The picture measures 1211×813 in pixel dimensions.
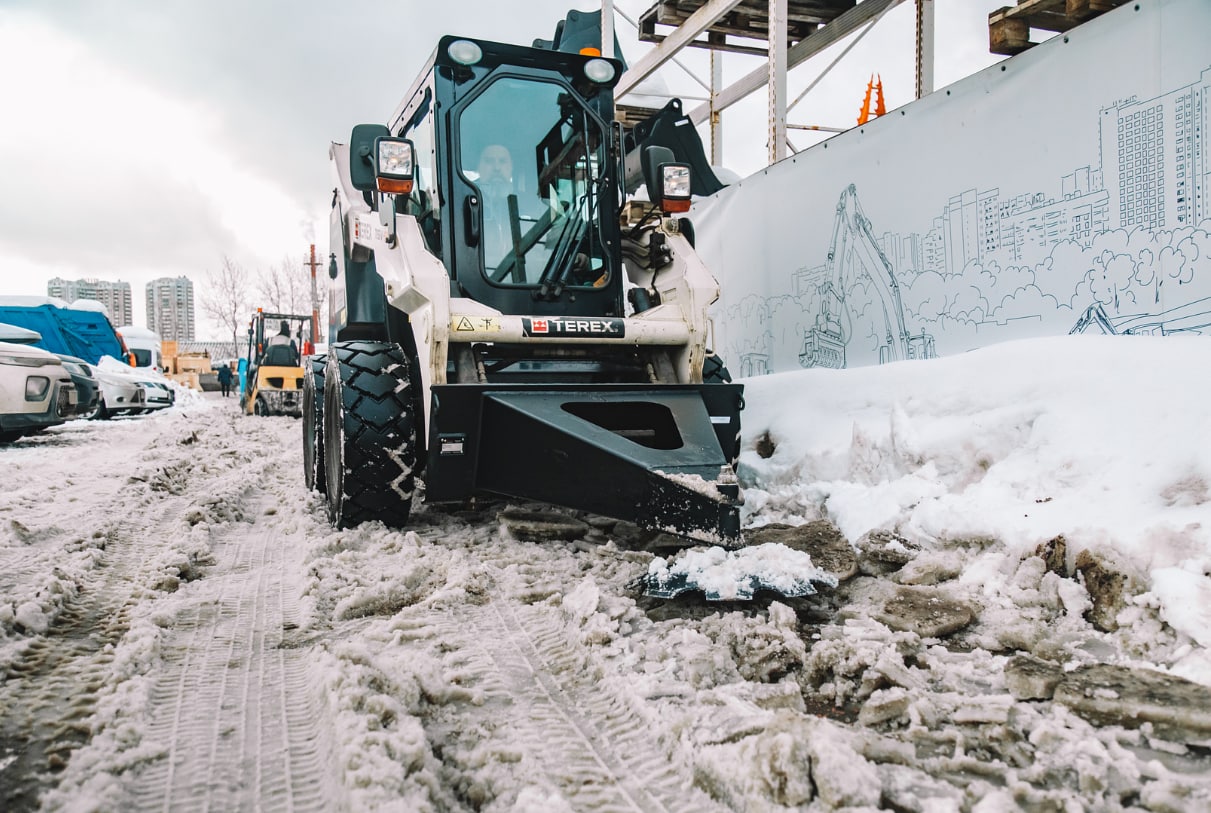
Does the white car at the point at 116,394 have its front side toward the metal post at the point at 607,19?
yes

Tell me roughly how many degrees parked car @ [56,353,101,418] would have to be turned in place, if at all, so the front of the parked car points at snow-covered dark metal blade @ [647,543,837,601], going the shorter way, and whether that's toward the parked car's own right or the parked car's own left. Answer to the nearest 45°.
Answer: approximately 45° to the parked car's own right

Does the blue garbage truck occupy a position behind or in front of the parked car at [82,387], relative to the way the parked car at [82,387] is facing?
behind
